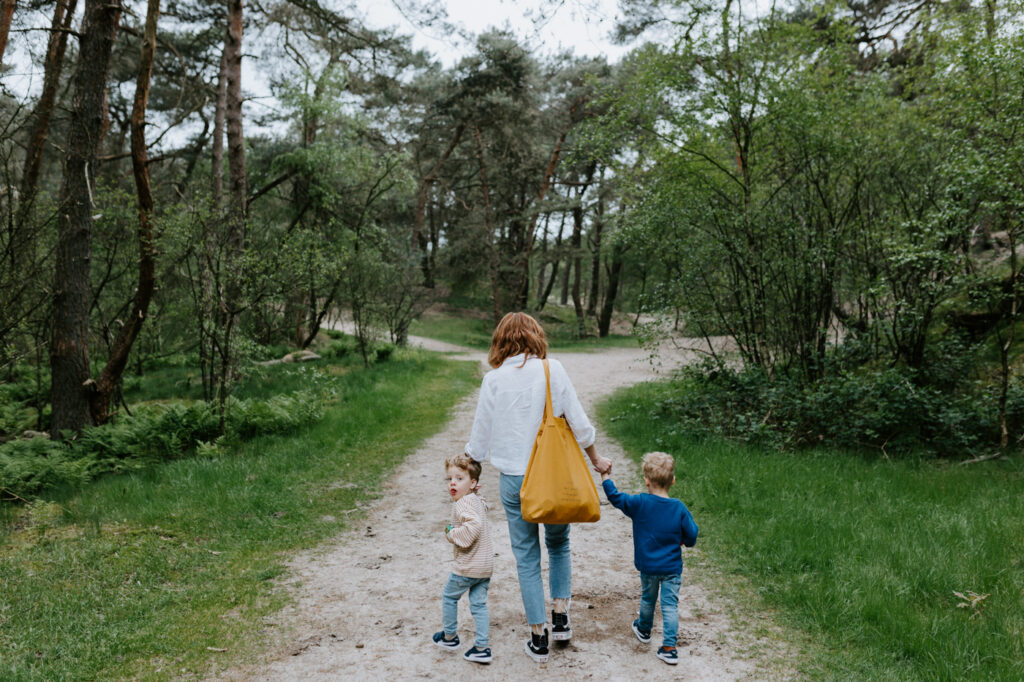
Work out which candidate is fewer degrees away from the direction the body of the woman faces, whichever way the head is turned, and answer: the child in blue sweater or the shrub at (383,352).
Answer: the shrub

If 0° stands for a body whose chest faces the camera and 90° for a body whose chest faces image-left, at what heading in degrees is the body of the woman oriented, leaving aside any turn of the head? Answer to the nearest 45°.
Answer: approximately 180°

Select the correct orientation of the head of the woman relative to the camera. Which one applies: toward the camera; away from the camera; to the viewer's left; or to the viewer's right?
away from the camera

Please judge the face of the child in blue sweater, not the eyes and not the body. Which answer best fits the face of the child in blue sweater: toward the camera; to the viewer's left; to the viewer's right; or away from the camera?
away from the camera

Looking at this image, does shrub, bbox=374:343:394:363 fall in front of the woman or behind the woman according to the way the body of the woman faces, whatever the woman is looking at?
in front

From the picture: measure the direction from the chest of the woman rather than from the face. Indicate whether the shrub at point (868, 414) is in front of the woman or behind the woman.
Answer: in front

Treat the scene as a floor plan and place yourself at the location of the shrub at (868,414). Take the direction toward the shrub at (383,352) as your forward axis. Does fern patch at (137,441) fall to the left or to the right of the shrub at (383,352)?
left

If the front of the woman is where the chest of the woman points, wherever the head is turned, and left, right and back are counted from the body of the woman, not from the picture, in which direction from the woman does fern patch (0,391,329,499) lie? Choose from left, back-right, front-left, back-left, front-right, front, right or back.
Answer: front-left

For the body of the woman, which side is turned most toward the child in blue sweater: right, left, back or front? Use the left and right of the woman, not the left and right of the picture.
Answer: right
